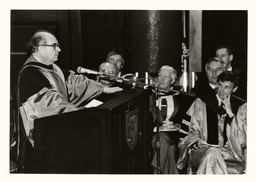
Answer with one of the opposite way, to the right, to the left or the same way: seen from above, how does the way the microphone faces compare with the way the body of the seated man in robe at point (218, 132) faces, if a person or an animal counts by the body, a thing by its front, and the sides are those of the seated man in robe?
to the right

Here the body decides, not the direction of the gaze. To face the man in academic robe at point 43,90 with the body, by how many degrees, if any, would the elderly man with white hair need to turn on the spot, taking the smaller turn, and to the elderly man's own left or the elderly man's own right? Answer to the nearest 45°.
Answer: approximately 45° to the elderly man's own right

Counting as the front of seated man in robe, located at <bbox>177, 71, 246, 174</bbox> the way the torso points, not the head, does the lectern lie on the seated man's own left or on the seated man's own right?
on the seated man's own right

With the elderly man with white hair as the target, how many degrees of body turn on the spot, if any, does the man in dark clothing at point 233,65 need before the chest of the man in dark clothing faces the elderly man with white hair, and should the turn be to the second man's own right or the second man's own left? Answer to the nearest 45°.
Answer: approximately 45° to the second man's own right

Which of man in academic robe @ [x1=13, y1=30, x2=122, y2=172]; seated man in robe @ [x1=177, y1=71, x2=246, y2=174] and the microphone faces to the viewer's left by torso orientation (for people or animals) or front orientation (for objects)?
the microphone

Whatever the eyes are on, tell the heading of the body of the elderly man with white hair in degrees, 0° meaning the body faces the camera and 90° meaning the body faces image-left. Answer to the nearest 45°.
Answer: approximately 45°

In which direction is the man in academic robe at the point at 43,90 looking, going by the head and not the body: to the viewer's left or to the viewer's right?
to the viewer's right

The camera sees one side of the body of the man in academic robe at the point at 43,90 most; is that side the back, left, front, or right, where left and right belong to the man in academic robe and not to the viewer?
right

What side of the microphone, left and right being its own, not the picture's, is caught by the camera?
left
